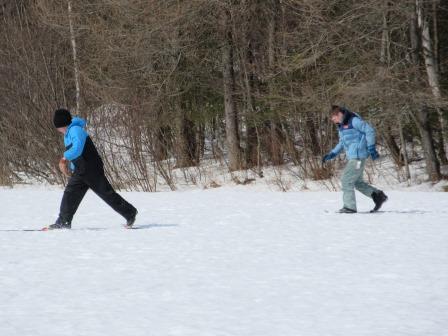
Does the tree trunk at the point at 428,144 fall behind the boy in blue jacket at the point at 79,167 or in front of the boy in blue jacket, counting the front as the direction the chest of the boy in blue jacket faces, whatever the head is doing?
behind

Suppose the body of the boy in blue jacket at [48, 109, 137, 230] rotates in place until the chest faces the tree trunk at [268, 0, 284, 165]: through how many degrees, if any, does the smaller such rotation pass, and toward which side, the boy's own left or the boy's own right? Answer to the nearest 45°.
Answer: approximately 135° to the boy's own right

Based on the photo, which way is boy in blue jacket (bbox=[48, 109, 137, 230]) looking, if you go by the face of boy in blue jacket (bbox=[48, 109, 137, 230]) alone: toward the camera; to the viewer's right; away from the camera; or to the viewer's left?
to the viewer's left

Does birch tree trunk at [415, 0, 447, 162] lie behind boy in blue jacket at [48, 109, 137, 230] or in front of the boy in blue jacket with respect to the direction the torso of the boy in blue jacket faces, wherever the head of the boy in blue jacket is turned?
behind

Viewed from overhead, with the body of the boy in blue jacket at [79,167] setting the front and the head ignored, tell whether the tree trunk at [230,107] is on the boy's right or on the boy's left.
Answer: on the boy's right

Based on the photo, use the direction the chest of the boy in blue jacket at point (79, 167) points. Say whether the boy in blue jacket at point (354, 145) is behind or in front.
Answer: behind

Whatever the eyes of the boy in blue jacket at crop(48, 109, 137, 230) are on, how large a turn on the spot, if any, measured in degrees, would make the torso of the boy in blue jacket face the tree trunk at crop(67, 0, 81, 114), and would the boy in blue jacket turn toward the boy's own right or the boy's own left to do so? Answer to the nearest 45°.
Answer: approximately 90° to the boy's own right

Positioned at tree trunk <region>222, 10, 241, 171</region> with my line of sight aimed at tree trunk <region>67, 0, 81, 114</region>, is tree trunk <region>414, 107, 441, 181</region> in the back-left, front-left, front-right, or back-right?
back-left

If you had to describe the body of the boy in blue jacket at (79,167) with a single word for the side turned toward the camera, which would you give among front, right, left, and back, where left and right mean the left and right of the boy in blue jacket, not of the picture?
left
